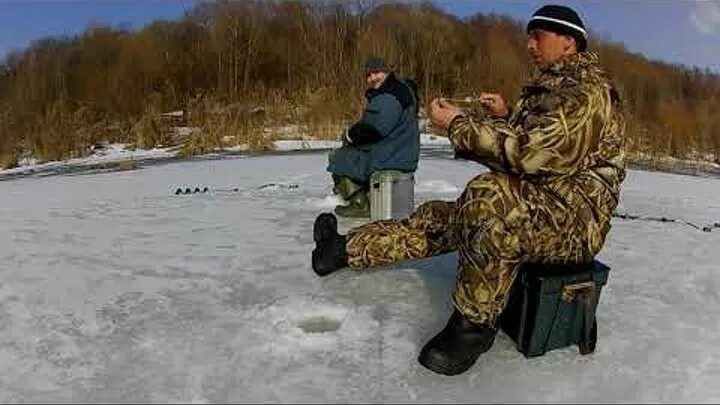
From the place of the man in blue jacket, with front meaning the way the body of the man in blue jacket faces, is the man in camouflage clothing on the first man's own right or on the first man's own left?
on the first man's own left

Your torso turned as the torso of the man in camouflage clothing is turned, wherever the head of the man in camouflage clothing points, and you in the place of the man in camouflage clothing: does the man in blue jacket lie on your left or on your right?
on your right

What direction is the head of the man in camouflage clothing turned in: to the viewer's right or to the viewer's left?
to the viewer's left

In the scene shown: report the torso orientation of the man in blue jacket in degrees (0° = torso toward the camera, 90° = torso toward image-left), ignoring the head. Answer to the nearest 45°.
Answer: approximately 90°

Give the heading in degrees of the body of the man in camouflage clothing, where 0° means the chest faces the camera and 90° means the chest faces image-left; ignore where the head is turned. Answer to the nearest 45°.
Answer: approximately 90°
